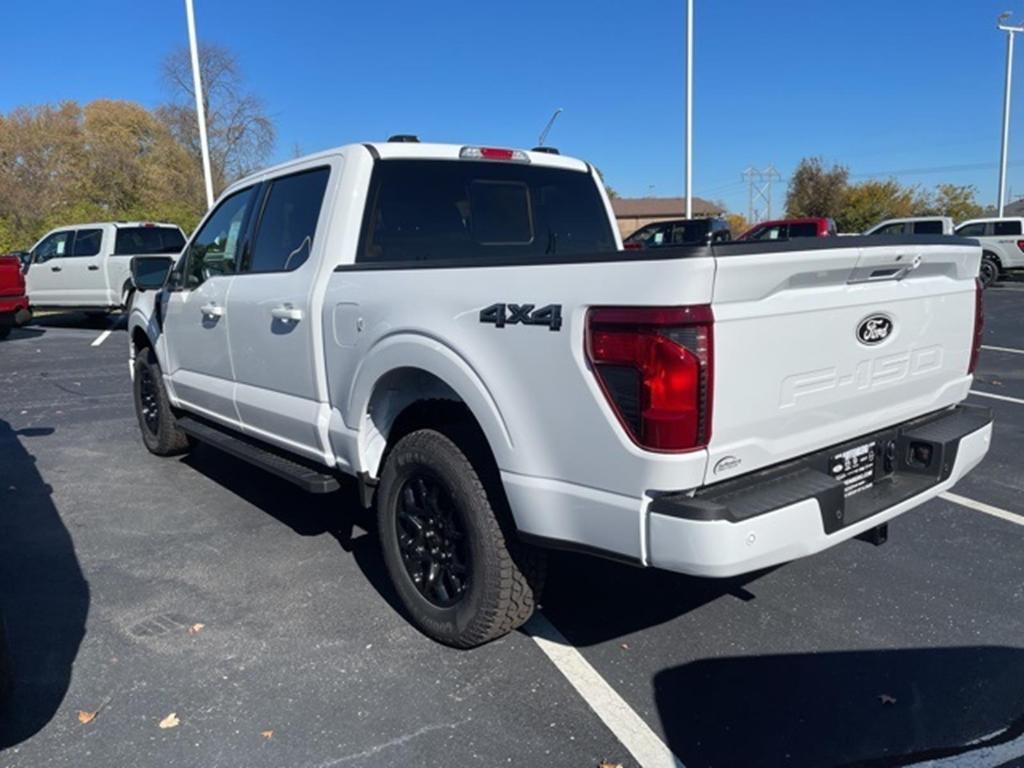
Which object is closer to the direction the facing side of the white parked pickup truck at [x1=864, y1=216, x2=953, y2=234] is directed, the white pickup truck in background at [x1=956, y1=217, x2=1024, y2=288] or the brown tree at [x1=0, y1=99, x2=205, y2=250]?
the brown tree

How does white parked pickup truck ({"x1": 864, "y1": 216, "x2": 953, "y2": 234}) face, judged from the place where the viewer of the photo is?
facing to the left of the viewer

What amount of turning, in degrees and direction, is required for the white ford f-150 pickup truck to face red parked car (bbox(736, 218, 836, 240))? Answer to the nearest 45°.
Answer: approximately 45° to its right

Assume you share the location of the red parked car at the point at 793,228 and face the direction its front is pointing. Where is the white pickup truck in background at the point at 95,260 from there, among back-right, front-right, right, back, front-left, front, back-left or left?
front-left

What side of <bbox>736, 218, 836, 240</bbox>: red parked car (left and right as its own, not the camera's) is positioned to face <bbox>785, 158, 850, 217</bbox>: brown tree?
right

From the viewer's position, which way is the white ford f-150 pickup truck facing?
facing away from the viewer and to the left of the viewer

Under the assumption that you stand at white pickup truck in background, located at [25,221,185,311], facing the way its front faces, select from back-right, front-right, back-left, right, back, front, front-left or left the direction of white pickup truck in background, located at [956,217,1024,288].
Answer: back-right
